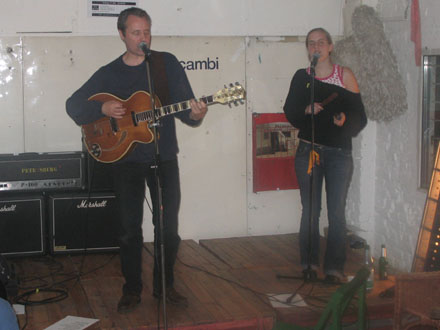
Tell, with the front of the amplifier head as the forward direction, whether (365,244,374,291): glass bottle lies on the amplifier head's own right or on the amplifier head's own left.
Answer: on the amplifier head's own left

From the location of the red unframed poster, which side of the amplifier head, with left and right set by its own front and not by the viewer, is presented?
left

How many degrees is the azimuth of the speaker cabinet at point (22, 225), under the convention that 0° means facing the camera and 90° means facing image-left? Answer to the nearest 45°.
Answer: approximately 0°

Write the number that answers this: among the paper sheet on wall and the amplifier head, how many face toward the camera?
2

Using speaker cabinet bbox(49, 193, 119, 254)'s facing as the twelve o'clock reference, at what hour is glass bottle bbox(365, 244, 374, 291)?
The glass bottle is roughly at 10 o'clock from the speaker cabinet.
